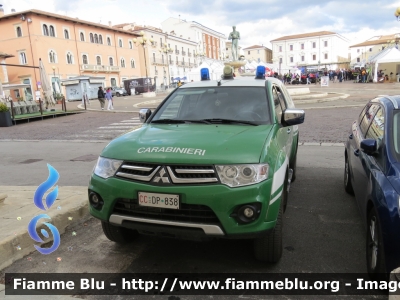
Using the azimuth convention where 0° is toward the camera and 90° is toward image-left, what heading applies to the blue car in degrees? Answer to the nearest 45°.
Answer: approximately 315°

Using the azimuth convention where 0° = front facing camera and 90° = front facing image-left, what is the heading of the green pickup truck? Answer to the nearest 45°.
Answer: approximately 45°

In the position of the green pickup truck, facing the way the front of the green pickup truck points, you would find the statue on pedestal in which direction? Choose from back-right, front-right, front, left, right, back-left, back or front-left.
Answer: back-right

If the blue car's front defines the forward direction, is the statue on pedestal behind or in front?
behind

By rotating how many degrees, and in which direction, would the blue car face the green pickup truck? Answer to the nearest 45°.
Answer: approximately 90° to its right

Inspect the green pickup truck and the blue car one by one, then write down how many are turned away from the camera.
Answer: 0
